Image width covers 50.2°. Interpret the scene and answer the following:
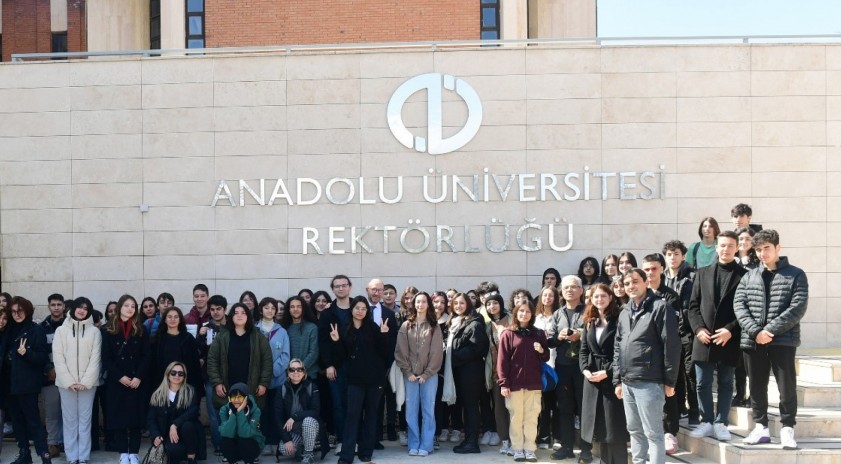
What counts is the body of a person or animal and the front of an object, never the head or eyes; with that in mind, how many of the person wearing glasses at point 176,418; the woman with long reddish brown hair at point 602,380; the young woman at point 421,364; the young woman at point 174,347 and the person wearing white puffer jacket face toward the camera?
5

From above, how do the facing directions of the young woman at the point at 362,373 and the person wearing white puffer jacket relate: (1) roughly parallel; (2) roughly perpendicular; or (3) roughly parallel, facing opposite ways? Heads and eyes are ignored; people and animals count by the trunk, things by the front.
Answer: roughly parallel

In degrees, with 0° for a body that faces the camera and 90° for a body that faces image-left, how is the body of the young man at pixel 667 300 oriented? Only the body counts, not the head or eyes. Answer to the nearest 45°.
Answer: approximately 45°

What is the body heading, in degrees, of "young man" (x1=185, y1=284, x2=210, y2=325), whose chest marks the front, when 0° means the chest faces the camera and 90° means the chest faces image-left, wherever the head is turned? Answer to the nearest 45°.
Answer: approximately 0°

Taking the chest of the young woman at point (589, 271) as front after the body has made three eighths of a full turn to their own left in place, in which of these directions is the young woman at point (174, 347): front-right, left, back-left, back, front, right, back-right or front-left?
back

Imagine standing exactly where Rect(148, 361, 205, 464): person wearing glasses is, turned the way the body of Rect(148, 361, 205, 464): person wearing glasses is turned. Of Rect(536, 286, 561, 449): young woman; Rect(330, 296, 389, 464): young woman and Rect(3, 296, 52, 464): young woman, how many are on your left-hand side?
2

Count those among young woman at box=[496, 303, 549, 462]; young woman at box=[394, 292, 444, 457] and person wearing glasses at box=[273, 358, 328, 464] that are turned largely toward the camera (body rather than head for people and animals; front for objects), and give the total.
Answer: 3

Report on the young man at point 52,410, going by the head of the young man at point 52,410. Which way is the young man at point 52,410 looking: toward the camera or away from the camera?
toward the camera

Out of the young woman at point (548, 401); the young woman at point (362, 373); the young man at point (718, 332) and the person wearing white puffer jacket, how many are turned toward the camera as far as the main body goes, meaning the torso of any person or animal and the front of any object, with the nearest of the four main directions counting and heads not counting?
4

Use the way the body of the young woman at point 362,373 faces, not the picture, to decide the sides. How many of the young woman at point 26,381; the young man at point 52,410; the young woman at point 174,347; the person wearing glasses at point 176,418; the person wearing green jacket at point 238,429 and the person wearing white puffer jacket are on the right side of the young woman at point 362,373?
6

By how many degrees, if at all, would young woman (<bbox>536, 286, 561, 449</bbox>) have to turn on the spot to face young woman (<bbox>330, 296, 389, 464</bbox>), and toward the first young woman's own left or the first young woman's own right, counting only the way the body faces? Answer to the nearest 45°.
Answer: approximately 90° to the first young woman's own right

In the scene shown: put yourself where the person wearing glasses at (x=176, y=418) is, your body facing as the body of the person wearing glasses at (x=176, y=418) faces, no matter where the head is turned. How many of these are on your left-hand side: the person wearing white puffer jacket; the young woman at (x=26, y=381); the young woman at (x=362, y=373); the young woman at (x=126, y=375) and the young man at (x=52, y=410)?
1

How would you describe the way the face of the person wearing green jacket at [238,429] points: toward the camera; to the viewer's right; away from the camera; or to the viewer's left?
toward the camera

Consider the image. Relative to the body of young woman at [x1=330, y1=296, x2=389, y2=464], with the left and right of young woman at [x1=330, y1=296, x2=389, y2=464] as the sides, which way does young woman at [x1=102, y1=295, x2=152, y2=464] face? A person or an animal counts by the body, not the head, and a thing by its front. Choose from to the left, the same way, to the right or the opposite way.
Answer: the same way

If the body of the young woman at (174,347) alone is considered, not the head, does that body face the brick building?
no

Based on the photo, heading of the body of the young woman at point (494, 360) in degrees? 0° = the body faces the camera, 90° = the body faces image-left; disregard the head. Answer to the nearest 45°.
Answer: approximately 0°

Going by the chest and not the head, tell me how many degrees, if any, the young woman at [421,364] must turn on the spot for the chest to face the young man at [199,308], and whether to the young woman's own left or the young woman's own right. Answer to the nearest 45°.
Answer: approximately 135° to the young woman's own right

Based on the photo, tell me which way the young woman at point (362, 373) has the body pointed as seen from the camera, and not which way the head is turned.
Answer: toward the camera

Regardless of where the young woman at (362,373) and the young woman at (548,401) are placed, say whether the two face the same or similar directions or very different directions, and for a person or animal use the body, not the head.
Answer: same or similar directions
